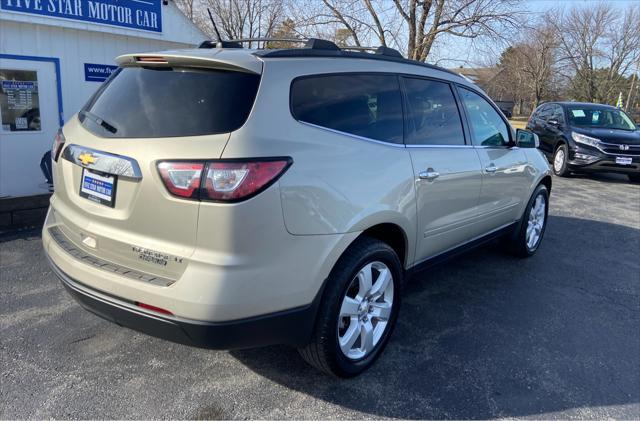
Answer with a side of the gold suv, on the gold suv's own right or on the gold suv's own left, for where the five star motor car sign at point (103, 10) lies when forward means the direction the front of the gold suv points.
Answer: on the gold suv's own left

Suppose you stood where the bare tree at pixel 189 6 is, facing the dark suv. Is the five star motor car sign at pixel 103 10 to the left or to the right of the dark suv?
right

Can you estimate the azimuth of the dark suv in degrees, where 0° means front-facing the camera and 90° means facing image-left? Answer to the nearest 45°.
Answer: approximately 315°

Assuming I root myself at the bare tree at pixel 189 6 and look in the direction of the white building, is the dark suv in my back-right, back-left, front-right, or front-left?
front-left

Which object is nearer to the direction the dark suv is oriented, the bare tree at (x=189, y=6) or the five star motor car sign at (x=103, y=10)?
the five star motor car sign

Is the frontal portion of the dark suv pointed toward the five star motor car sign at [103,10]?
no

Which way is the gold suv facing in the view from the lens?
facing away from the viewer and to the right of the viewer

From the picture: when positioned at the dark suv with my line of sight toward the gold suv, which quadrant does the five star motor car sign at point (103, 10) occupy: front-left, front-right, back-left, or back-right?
front-right

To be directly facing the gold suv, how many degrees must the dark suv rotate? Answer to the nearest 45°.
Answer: approximately 45° to its right

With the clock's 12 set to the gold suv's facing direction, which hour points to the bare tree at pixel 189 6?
The bare tree is roughly at 10 o'clock from the gold suv.

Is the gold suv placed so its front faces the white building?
no

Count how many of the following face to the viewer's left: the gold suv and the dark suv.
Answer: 0

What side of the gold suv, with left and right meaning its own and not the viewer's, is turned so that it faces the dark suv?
front

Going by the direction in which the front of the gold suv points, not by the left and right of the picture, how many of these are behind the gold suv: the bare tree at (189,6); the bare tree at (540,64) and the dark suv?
0

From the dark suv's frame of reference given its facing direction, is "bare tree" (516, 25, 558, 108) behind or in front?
behind

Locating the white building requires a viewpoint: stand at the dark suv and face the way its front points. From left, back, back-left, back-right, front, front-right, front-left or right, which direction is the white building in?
right

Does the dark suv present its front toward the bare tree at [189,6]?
no
